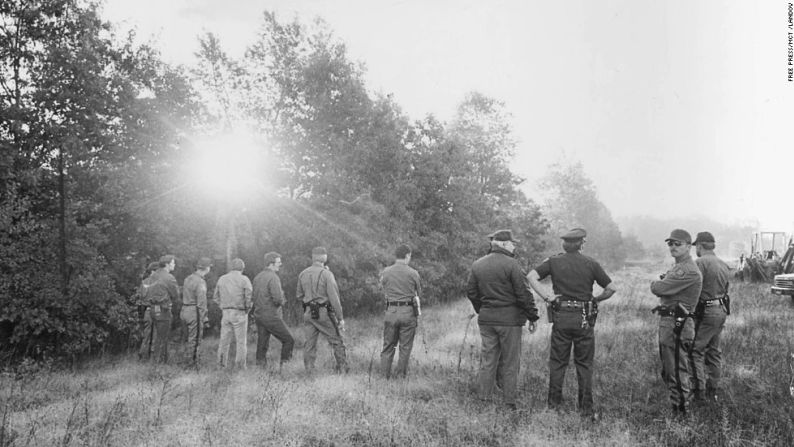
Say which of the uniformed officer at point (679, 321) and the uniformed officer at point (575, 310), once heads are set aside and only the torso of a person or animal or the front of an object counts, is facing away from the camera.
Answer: the uniformed officer at point (575, 310)

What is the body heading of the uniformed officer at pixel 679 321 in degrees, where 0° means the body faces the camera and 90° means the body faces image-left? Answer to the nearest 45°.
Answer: approximately 90°

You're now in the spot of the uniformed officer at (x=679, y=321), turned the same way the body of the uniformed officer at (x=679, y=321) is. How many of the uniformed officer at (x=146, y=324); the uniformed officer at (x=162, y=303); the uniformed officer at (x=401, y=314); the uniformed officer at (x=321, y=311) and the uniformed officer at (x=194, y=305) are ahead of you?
5

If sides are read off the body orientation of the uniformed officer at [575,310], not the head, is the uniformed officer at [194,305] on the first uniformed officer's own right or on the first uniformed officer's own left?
on the first uniformed officer's own left

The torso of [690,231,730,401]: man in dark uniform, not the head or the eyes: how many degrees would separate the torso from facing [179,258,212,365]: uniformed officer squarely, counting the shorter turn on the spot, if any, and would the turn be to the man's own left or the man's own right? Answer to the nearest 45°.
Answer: approximately 45° to the man's own left

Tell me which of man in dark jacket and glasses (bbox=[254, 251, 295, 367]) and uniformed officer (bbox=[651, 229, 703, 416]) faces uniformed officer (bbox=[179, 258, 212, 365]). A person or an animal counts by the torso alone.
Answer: uniformed officer (bbox=[651, 229, 703, 416])

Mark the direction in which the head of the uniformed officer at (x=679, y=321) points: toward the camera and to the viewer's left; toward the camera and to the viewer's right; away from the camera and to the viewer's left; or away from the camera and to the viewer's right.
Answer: toward the camera and to the viewer's left

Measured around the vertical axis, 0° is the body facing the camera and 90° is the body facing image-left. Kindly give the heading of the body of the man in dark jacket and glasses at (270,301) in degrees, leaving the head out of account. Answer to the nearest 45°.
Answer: approximately 225°

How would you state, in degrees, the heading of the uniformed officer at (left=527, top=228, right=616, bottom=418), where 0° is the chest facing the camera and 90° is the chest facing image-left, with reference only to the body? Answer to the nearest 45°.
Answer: approximately 180°

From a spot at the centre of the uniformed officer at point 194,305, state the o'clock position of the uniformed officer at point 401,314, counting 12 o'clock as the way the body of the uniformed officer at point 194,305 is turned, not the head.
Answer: the uniformed officer at point 401,314 is roughly at 3 o'clock from the uniformed officer at point 194,305.

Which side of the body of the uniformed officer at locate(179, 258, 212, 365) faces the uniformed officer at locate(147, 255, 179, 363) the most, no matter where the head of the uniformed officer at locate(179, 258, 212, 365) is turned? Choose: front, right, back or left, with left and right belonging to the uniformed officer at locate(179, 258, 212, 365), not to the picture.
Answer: left

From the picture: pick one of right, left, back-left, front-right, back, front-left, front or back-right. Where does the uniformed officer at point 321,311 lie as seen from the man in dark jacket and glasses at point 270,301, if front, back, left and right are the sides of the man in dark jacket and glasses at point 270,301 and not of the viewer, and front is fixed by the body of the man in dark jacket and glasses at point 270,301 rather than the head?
right

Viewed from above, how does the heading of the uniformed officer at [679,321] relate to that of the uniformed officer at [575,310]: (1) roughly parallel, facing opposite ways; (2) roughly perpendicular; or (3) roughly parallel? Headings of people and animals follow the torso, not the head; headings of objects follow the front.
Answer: roughly perpendicular

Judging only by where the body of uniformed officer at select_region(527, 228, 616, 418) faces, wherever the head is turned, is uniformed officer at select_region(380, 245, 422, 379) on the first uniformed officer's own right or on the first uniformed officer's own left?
on the first uniformed officer's own left

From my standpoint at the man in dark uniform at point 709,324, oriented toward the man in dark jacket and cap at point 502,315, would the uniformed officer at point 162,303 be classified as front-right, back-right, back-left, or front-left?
front-right

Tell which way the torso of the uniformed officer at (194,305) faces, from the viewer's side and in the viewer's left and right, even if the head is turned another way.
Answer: facing away from the viewer and to the right of the viewer
